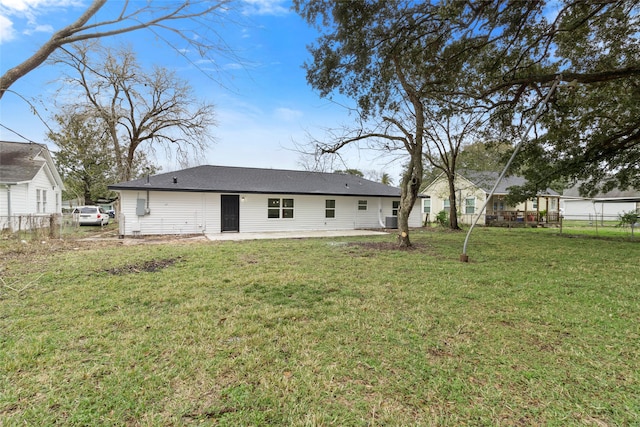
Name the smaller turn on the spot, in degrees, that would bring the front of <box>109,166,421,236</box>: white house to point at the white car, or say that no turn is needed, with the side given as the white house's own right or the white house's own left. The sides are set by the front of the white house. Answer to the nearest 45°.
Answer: approximately 45° to the white house's own left

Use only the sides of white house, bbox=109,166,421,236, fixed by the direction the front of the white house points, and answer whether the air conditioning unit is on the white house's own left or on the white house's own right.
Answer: on the white house's own right

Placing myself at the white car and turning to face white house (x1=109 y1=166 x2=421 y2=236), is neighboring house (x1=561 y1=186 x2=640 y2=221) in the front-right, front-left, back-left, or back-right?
front-left

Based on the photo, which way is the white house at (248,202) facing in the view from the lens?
facing away from the viewer

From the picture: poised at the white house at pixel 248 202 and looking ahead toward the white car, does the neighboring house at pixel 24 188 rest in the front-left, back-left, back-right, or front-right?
front-left

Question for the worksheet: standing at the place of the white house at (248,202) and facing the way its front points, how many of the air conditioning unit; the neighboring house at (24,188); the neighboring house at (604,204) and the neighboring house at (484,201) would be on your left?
1

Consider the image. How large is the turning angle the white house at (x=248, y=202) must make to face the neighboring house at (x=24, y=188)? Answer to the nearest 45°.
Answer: approximately 90° to its left

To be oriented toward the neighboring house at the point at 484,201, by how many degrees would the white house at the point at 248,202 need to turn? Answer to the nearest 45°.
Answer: approximately 90° to its right

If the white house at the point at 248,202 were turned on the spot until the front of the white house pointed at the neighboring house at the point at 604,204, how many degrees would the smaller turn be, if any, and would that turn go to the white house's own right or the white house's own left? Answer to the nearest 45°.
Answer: approximately 90° to the white house's own right
